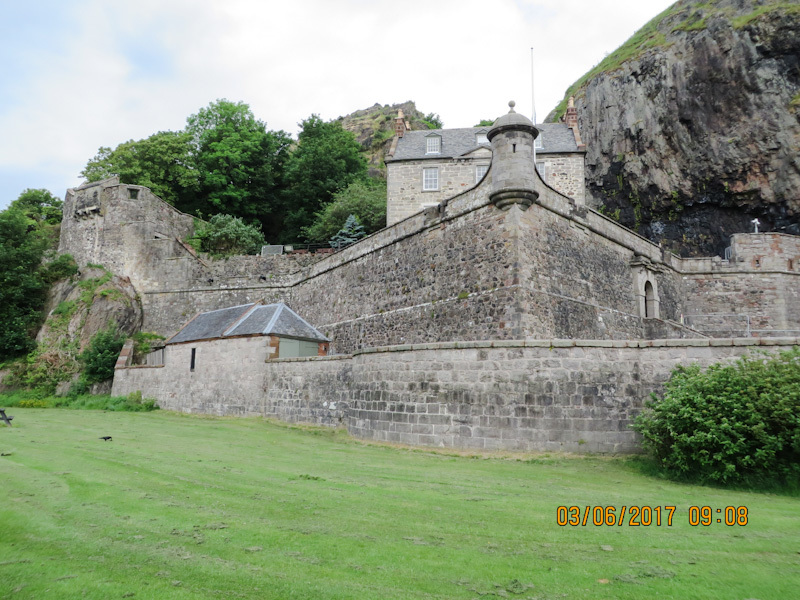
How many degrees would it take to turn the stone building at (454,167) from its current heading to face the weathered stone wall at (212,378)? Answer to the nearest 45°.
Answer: approximately 45° to its right

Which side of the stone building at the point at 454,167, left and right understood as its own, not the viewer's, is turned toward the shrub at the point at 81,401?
right

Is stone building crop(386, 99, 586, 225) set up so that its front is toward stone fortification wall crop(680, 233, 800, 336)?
no

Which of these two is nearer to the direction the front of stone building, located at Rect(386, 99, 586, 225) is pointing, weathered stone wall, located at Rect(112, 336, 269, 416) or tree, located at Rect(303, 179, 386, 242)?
the weathered stone wall

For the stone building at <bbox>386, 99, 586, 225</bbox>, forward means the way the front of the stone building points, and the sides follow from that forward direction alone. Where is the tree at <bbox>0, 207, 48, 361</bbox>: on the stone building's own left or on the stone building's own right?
on the stone building's own right

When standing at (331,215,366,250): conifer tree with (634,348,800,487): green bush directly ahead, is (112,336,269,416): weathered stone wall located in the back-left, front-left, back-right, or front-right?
front-right

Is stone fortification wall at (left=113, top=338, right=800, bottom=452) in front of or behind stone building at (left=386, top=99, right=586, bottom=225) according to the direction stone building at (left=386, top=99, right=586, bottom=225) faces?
in front

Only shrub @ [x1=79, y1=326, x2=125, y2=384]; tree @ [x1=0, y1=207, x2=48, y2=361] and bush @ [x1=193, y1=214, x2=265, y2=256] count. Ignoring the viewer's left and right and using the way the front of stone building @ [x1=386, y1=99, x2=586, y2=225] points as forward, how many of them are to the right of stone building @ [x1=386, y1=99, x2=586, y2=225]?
3

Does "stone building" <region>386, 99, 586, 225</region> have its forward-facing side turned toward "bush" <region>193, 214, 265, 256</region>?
no

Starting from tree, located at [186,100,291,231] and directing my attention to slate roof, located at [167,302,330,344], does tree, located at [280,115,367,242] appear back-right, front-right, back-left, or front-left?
front-left

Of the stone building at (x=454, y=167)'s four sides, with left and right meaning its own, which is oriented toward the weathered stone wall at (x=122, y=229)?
right

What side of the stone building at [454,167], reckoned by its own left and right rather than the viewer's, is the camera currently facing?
front

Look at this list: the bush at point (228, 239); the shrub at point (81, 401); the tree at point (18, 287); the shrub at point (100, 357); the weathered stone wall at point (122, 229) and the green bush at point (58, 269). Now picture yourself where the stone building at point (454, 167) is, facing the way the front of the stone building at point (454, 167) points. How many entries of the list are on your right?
6

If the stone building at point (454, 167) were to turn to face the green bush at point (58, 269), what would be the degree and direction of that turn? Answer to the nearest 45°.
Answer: approximately 90° to its right

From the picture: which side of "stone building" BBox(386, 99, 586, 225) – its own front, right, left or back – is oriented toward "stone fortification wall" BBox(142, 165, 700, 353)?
front

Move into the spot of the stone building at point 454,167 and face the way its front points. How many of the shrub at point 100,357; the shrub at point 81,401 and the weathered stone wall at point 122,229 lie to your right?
3

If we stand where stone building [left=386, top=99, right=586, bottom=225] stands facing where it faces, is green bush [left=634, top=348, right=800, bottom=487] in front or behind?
in front
